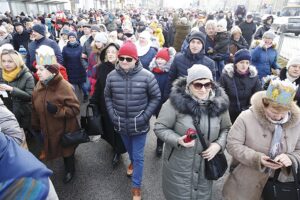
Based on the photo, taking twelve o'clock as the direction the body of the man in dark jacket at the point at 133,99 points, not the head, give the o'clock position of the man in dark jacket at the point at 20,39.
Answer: the man in dark jacket at the point at 20,39 is roughly at 5 o'clock from the man in dark jacket at the point at 133,99.

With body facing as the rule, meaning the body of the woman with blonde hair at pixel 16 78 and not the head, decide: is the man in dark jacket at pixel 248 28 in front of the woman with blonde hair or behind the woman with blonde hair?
behind

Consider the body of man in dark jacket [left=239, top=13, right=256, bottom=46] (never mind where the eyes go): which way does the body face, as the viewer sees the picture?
toward the camera

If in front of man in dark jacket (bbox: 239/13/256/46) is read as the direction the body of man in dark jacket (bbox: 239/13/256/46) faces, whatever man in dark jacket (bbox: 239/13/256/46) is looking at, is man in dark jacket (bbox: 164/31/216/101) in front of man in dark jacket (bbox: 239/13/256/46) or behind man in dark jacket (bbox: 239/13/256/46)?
in front

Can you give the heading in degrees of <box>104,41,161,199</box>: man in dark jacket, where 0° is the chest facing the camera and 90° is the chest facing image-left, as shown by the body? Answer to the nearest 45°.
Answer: approximately 0°

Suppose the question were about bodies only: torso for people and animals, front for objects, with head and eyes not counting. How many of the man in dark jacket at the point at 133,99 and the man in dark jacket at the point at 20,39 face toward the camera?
2

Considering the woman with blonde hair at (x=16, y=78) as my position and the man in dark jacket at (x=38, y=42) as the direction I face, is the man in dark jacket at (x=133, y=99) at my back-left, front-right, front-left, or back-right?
back-right

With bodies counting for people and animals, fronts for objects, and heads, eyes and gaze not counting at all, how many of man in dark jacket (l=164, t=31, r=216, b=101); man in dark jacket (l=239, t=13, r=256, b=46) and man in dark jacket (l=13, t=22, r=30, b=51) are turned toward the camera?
3

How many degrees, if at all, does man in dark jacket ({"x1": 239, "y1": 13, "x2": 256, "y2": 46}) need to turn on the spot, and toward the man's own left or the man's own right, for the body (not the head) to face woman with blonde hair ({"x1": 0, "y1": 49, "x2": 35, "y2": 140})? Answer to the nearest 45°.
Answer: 0° — they already face them

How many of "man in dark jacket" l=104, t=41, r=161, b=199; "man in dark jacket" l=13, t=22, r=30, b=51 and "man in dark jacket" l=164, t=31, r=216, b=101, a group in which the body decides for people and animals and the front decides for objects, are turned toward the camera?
3

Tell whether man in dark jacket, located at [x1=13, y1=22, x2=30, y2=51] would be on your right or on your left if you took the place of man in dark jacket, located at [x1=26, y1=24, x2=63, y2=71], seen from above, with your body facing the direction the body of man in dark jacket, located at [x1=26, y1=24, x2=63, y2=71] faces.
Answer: on your right

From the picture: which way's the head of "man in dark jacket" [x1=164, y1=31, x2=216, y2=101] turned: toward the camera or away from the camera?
toward the camera

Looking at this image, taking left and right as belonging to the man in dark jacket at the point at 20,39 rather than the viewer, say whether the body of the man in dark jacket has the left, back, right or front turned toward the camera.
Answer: front

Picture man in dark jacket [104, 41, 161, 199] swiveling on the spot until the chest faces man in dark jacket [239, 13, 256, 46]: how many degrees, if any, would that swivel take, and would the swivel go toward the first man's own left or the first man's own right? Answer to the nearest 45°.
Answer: approximately 135° to the first man's own left

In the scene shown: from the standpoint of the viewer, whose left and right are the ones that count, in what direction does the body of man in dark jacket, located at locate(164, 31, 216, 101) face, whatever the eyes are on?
facing the viewer
